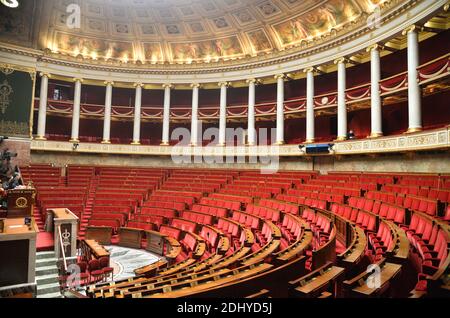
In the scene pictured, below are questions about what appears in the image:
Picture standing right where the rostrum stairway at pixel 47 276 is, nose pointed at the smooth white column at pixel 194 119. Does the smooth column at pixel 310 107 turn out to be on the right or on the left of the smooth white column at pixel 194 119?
right

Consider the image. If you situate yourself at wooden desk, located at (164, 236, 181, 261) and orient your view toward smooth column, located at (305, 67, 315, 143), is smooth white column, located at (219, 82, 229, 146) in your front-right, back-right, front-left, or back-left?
front-left

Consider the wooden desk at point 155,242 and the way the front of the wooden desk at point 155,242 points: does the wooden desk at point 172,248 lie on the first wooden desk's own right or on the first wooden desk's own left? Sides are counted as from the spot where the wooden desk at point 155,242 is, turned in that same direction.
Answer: on the first wooden desk's own left

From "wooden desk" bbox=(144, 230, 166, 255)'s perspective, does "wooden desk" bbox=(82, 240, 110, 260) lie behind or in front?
in front

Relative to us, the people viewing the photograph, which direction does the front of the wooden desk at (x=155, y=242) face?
facing the viewer and to the left of the viewer

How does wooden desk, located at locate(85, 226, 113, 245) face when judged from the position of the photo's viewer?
facing the viewer

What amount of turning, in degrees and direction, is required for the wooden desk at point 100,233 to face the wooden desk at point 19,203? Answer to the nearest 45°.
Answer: approximately 45° to its right

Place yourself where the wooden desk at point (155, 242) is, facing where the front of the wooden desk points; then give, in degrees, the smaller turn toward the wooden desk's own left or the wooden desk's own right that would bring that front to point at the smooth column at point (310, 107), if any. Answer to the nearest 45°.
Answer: approximately 180°

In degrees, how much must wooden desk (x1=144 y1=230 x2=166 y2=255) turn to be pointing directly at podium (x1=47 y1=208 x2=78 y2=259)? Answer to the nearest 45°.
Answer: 0° — it already faces it

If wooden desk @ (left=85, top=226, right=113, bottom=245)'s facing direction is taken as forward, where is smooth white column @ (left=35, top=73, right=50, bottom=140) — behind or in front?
behind
